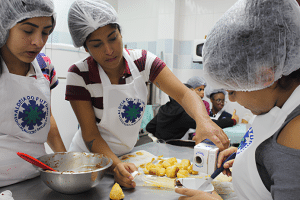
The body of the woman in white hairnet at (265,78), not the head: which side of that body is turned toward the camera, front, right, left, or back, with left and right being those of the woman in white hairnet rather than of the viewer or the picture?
left

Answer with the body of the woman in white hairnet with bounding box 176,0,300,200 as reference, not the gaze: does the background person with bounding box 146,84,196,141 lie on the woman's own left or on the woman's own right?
on the woman's own right

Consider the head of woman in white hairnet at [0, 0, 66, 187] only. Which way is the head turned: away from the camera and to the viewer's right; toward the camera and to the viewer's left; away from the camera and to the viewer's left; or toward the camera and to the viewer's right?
toward the camera and to the viewer's right
